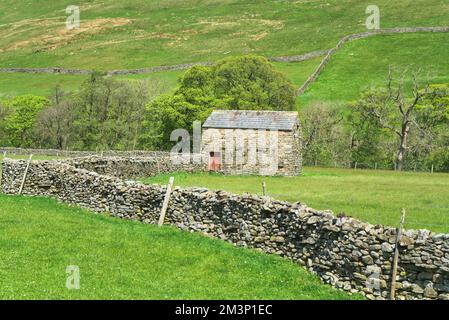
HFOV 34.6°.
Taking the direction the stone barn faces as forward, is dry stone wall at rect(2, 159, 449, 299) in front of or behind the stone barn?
in front

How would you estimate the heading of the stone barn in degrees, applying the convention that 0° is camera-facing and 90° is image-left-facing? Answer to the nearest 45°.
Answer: approximately 0°
